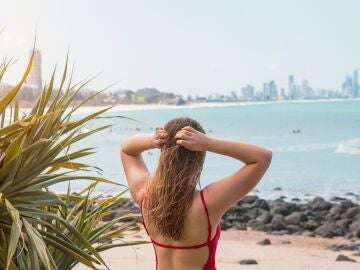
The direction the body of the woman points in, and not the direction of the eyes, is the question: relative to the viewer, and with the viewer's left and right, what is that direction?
facing away from the viewer and to the right of the viewer

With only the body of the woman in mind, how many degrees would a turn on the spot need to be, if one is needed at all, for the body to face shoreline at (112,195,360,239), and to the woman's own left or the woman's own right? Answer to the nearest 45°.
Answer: approximately 45° to the woman's own left

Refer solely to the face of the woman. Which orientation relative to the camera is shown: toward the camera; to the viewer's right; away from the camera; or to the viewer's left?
away from the camera

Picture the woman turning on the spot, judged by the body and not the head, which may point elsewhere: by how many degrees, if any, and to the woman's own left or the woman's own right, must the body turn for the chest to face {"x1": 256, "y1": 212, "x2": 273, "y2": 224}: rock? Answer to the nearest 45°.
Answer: approximately 45° to the woman's own left
